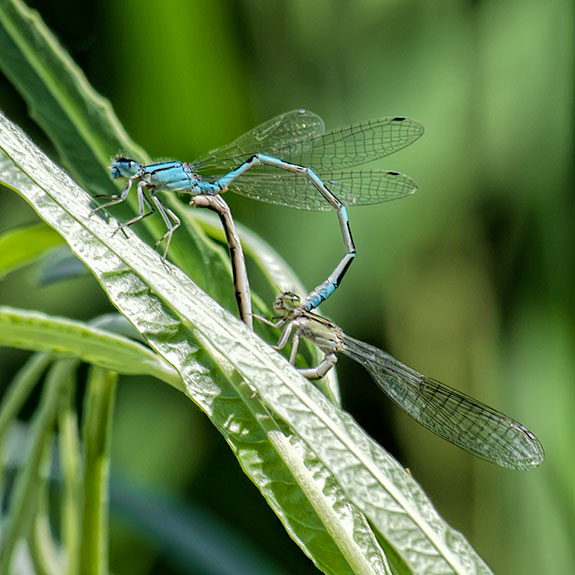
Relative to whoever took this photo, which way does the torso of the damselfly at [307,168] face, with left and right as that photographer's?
facing to the left of the viewer

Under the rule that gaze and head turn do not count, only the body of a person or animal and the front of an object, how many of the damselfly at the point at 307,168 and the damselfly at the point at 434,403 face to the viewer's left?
2

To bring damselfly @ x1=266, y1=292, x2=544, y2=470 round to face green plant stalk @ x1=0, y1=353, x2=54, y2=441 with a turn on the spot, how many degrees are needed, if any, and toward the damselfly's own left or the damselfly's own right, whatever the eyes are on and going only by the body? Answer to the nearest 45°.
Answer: approximately 45° to the damselfly's own left

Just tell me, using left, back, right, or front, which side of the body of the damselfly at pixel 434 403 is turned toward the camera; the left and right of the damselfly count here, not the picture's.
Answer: left
